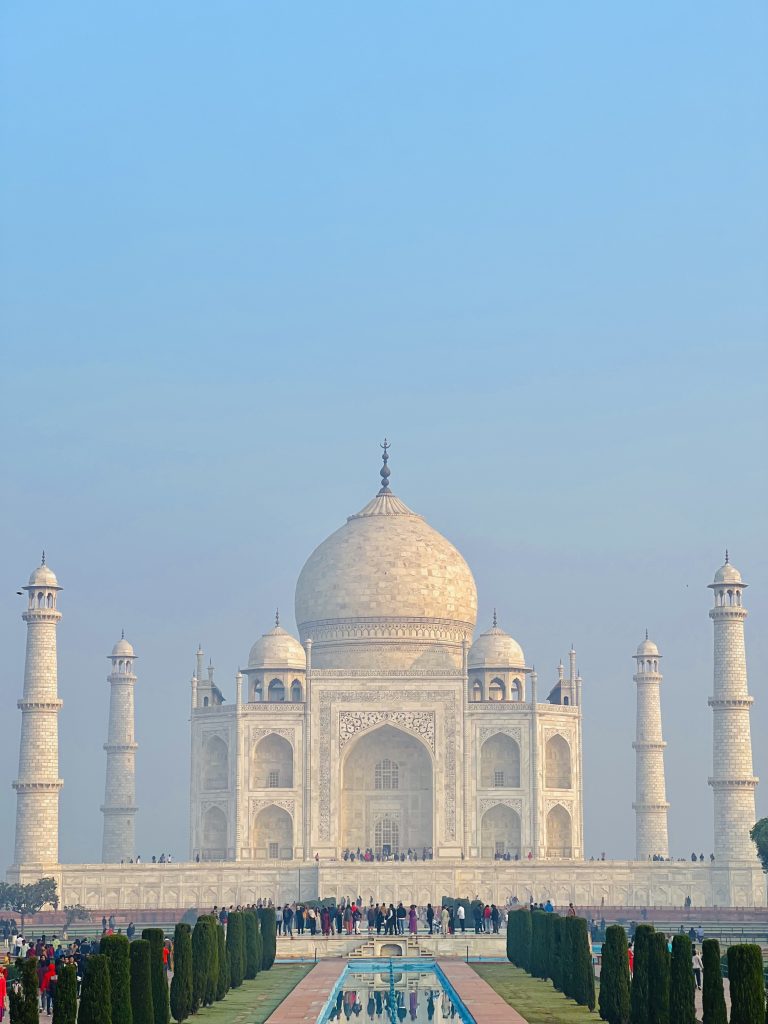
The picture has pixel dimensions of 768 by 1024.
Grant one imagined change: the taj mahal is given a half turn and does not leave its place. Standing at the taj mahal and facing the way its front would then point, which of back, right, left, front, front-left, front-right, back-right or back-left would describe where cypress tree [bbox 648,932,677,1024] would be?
back

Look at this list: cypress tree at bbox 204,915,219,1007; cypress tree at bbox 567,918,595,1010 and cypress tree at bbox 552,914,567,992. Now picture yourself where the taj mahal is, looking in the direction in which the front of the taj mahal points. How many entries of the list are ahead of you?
3

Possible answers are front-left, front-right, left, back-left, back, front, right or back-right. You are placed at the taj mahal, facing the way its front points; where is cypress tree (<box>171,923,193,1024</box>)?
front

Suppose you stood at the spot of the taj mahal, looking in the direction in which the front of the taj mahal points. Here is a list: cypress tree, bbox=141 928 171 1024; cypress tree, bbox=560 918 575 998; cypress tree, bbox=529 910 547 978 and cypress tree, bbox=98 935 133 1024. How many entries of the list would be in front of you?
4

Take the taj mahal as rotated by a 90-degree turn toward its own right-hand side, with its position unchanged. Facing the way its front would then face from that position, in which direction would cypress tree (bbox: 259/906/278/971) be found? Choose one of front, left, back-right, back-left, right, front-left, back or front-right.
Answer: left

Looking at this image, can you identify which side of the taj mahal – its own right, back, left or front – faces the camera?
front

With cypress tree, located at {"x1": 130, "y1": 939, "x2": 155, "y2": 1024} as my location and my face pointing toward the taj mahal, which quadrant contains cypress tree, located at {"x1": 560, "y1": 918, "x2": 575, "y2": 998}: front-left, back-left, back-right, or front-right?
front-right

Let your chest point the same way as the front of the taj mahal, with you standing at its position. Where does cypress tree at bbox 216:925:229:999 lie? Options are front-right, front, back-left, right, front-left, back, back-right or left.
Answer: front

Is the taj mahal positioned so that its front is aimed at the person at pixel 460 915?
yes

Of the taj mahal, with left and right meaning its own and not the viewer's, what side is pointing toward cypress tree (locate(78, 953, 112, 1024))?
front

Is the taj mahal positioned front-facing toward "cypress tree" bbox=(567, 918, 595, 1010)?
yes

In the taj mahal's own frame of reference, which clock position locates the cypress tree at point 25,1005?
The cypress tree is roughly at 12 o'clock from the taj mahal.

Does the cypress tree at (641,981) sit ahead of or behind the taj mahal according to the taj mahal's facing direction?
ahead

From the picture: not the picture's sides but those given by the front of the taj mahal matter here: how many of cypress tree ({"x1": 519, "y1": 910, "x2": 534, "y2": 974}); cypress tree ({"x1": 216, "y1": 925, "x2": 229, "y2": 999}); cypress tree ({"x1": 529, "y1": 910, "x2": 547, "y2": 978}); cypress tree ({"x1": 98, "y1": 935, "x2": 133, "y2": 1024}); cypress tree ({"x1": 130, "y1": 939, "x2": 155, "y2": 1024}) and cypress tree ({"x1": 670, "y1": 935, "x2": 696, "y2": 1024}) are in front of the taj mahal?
6

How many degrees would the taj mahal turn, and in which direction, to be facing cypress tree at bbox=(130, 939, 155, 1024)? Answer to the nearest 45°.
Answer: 0° — it already faces it

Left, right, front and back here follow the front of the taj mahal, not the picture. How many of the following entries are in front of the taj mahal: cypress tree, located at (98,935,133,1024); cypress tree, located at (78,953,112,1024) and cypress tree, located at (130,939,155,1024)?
3

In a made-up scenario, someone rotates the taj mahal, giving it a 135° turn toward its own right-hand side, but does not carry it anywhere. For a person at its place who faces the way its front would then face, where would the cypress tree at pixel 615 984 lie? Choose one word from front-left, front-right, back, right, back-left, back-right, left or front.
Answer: back-left

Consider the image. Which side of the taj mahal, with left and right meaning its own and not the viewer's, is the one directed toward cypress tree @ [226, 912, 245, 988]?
front

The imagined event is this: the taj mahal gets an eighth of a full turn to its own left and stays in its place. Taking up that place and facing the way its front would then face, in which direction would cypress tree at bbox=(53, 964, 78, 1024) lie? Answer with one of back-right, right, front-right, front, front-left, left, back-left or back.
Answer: front-right

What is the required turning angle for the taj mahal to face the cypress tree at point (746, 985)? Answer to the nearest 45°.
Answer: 0° — it already faces it

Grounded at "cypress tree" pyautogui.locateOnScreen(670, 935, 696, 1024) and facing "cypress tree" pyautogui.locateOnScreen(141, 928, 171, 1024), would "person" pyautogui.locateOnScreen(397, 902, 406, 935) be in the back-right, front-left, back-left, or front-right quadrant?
front-right
